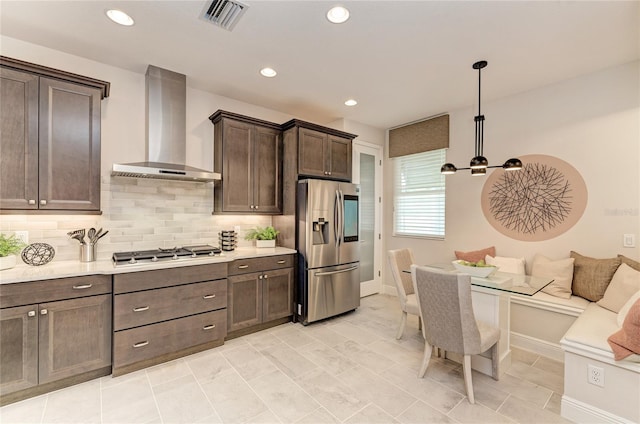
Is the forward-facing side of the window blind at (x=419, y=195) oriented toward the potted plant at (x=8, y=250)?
yes

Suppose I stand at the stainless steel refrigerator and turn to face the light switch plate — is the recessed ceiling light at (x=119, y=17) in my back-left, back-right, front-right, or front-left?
back-right

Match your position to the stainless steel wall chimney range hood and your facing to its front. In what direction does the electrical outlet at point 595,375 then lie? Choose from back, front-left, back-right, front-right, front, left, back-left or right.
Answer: front

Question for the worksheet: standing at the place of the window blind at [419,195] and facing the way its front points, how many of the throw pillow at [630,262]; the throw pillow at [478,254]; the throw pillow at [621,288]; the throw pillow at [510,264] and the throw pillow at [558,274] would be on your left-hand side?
5

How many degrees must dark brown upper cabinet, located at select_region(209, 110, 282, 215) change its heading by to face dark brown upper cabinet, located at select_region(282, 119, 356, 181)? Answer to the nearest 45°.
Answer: approximately 45° to its left

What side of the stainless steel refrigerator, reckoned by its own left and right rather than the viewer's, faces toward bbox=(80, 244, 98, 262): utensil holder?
right

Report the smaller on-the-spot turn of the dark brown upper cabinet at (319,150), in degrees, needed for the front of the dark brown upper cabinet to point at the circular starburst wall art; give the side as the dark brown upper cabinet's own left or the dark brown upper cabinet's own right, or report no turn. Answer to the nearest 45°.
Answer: approximately 45° to the dark brown upper cabinet's own left

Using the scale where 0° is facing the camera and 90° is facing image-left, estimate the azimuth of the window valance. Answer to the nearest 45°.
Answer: approximately 45°

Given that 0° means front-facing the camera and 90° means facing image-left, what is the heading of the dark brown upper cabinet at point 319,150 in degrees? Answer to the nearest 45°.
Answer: approximately 315°

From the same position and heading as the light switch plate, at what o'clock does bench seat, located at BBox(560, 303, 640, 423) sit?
The bench seat is roughly at 12 o'clock from the light switch plate.

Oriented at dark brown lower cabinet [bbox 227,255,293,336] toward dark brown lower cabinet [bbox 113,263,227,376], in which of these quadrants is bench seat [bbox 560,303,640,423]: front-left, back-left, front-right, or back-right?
back-left

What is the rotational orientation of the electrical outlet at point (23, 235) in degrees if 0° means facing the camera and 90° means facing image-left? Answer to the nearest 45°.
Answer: approximately 0°

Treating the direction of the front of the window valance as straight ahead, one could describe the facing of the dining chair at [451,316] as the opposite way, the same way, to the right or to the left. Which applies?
the opposite way

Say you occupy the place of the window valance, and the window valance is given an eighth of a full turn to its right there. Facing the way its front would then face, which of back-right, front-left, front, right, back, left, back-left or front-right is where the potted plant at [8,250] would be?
front-left

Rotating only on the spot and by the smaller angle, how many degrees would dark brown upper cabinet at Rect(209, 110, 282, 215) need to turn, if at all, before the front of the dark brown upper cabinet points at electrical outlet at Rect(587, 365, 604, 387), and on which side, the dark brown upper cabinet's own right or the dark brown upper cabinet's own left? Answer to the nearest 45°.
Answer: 0° — it already faces it

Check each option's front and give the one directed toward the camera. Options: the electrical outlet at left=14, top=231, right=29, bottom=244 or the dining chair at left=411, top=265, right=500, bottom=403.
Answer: the electrical outlet
